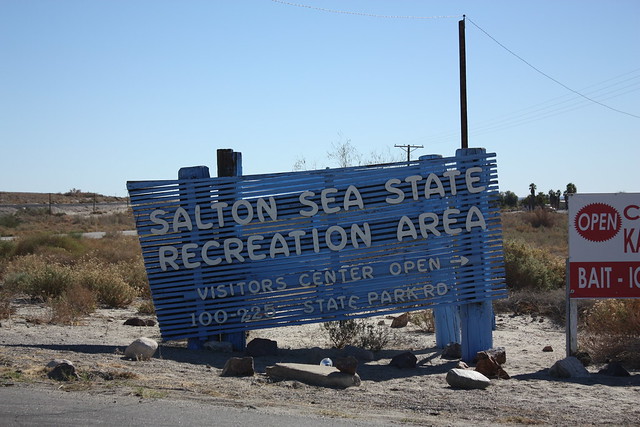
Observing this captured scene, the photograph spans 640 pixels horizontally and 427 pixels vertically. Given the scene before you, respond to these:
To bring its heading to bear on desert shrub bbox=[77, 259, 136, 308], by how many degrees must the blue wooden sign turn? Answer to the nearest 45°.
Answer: approximately 135° to its right

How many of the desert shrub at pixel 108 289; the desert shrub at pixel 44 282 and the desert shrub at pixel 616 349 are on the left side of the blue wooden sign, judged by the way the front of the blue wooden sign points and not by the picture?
1

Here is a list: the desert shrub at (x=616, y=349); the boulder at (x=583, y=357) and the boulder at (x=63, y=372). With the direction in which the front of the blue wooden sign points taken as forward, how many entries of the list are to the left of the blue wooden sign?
2

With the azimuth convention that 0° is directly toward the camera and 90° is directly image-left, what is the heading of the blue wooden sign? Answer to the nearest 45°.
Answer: approximately 0°

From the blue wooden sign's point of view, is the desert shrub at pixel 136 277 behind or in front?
behind

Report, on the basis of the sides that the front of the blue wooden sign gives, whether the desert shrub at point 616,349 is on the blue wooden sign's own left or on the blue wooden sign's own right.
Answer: on the blue wooden sign's own left

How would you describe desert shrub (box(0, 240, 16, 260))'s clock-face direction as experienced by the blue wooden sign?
The desert shrub is roughly at 5 o'clock from the blue wooden sign.

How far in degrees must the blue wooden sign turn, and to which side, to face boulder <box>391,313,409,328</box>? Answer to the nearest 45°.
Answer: approximately 180°

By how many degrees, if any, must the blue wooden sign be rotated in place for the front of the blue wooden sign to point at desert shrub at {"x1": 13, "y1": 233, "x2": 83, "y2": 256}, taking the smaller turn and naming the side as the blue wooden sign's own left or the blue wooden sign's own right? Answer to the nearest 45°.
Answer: approximately 135° to the blue wooden sign's own right

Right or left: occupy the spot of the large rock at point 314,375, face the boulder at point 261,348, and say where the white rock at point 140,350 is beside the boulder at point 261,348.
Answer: left

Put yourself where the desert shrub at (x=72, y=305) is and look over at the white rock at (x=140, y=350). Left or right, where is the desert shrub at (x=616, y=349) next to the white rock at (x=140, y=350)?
left

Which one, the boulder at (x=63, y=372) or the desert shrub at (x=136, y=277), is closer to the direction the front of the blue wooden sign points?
the boulder
